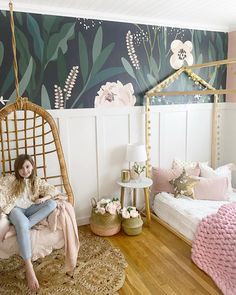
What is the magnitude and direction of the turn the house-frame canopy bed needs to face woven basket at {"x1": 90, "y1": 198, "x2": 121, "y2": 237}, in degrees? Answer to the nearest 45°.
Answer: approximately 135° to its right

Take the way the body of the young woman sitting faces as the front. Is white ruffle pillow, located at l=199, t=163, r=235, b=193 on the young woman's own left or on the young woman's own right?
on the young woman's own left

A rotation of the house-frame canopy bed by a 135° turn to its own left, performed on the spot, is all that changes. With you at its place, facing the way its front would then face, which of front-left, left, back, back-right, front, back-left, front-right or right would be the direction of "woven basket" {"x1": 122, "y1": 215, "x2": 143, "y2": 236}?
left

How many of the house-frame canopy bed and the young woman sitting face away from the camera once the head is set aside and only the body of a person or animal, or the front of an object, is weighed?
0

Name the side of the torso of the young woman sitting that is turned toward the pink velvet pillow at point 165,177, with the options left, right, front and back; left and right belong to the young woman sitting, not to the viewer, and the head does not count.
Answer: left

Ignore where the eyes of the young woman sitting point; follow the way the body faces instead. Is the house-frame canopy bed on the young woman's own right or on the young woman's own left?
on the young woman's own left

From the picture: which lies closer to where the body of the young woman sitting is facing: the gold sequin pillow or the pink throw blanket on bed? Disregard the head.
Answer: the pink throw blanket on bed

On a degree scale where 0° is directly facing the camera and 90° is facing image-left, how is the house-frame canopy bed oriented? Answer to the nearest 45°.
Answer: approximately 315°

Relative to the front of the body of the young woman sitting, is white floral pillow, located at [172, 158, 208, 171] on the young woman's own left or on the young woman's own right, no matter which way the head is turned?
on the young woman's own left

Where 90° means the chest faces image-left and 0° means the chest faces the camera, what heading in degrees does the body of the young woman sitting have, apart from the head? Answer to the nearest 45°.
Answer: approximately 0°
